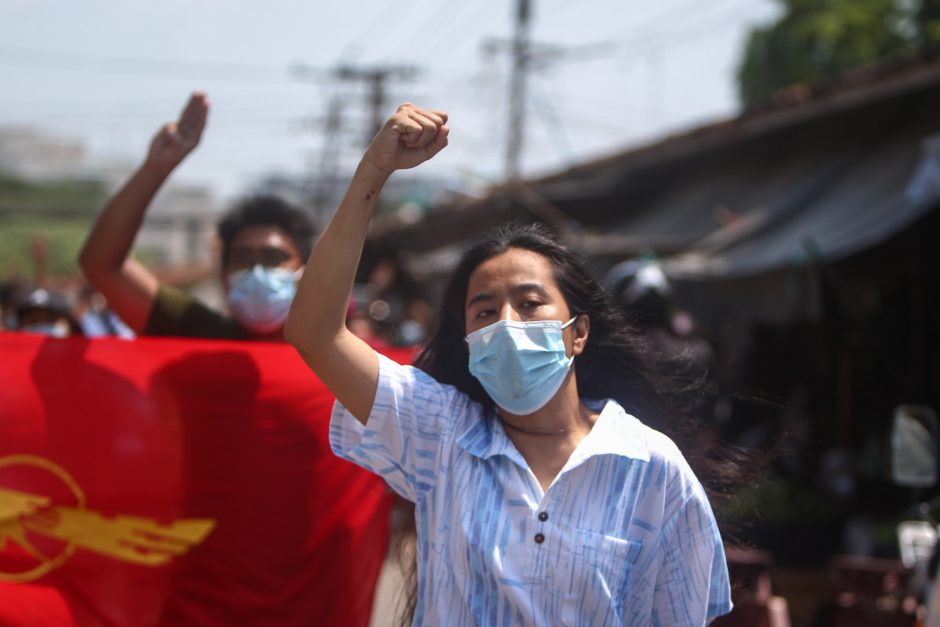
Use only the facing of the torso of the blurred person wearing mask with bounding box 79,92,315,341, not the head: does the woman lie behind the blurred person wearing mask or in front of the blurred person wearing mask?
in front

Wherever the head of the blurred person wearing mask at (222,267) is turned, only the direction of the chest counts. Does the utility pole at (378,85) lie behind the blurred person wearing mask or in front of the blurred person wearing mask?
behind

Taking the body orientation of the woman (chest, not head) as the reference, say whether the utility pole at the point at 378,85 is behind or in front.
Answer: behind

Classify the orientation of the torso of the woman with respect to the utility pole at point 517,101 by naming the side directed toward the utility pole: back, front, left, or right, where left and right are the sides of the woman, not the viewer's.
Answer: back

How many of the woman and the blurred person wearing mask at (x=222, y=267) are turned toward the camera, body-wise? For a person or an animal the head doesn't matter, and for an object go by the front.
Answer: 2

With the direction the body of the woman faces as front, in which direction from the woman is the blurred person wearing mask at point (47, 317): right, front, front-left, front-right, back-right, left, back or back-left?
back-right

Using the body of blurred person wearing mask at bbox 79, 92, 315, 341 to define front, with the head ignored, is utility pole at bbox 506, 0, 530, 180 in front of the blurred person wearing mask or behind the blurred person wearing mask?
behind

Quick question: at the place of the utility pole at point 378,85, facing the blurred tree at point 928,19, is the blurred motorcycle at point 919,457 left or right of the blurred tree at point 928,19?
right

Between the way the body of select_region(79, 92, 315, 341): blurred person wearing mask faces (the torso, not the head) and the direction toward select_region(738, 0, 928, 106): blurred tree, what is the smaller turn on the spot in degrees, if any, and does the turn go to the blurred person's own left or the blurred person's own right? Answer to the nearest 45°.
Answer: approximately 135° to the blurred person's own left

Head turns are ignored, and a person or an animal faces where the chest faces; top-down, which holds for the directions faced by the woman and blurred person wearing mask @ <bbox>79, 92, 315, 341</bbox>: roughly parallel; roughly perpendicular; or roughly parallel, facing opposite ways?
roughly parallel

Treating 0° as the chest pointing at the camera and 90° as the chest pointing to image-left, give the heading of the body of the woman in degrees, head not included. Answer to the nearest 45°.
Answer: approximately 0°

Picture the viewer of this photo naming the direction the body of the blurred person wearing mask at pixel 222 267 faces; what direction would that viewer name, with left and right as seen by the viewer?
facing the viewer
